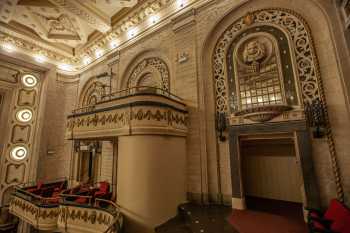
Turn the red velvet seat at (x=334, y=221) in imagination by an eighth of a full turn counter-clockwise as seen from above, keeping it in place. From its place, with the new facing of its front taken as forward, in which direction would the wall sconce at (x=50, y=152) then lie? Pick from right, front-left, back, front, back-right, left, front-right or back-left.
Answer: front-right

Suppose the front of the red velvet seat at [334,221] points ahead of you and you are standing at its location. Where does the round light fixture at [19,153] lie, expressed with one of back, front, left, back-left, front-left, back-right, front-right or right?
front

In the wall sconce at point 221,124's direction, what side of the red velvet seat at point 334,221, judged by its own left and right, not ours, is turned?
front

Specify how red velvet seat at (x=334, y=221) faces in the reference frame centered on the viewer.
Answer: facing to the left of the viewer

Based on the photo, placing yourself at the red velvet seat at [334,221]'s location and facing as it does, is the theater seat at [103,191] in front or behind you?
in front

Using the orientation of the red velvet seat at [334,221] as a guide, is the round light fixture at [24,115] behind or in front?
in front

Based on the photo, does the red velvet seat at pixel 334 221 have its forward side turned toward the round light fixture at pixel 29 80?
yes
